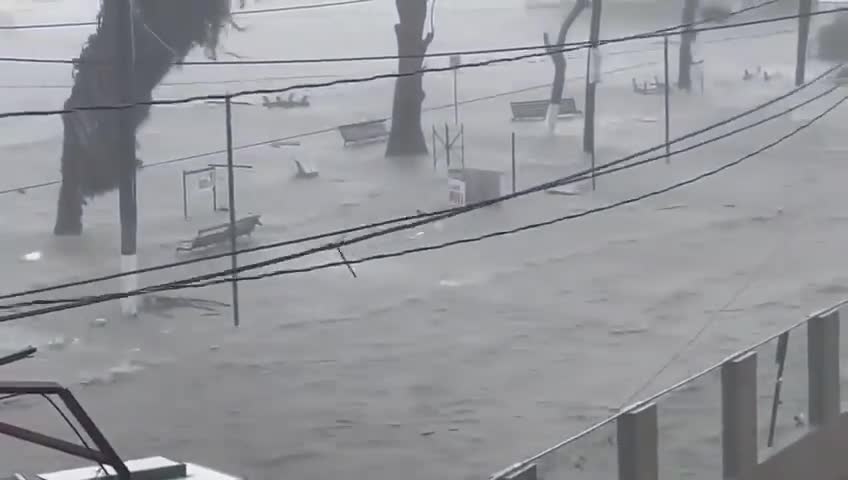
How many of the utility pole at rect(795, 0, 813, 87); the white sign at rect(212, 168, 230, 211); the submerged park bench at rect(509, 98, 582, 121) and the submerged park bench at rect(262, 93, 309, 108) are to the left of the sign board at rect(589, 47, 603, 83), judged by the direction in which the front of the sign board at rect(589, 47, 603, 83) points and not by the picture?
1

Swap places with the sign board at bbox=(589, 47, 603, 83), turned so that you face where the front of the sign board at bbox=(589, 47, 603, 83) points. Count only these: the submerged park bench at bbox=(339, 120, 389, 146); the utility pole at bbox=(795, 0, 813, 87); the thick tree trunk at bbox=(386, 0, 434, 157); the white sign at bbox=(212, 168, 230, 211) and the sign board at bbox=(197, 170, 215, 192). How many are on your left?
1

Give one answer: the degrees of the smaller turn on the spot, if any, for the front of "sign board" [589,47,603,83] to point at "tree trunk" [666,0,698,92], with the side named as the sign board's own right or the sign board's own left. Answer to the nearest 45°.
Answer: approximately 135° to the sign board's own left

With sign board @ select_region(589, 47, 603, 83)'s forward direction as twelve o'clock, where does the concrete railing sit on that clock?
The concrete railing is roughly at 12 o'clock from the sign board.

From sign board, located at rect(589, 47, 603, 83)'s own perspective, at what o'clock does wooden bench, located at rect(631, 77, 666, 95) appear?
The wooden bench is roughly at 8 o'clock from the sign board.

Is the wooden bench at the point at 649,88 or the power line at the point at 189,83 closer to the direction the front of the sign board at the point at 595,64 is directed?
the power line

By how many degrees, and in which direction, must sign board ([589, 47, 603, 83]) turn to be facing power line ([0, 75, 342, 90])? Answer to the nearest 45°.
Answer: approximately 45° to its right

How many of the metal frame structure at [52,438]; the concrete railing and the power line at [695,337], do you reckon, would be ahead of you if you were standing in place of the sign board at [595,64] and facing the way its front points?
3

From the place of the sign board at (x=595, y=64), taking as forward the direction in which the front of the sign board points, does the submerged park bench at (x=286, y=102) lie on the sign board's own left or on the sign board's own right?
on the sign board's own right

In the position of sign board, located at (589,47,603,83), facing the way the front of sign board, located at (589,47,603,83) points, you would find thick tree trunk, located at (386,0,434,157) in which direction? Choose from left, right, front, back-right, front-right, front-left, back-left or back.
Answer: front-right
